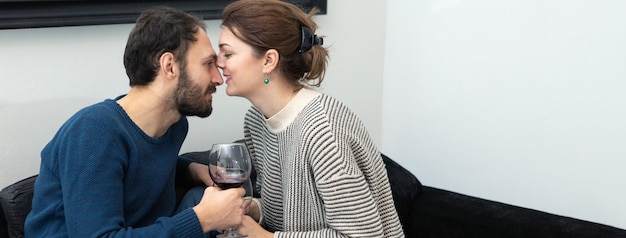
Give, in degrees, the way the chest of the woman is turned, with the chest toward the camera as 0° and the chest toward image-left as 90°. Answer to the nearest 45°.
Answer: approximately 45°

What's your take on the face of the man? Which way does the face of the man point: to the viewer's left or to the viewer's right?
to the viewer's right

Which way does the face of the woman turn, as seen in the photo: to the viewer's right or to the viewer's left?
to the viewer's left

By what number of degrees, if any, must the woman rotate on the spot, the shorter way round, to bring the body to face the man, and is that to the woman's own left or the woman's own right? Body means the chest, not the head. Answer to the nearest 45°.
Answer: approximately 45° to the woman's own right

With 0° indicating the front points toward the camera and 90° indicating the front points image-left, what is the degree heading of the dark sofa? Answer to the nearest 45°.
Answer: approximately 0°
